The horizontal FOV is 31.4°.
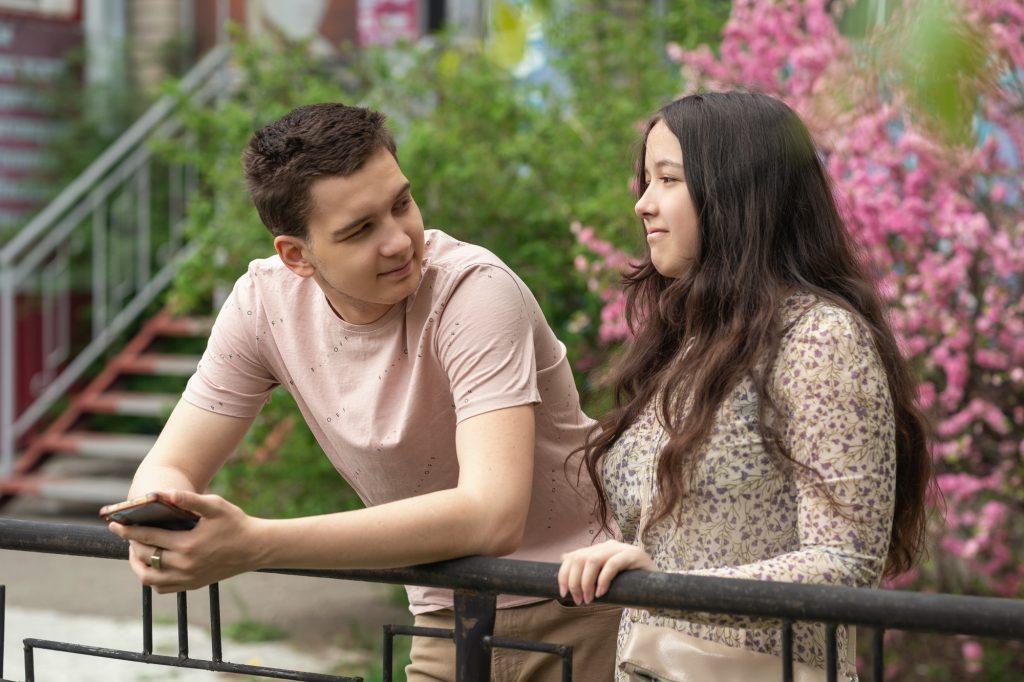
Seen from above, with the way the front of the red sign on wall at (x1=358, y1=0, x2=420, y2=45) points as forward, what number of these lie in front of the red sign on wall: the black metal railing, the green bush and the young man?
3

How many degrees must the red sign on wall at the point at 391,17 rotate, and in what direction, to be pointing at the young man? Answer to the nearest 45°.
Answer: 0° — it already faces them

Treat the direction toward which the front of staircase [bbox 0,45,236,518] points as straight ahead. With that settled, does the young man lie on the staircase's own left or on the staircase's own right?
on the staircase's own left

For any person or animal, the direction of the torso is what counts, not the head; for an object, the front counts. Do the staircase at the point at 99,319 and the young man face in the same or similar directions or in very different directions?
same or similar directions

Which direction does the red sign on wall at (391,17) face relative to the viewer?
toward the camera

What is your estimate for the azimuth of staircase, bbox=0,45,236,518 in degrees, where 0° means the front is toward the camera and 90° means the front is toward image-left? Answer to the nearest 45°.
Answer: approximately 45°

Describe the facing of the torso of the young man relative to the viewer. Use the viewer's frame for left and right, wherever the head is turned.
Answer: facing the viewer and to the left of the viewer

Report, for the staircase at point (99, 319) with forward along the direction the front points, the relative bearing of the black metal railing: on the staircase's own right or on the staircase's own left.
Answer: on the staircase's own left

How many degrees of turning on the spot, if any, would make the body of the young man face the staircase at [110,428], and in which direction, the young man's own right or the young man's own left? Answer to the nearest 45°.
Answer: approximately 135° to the young man's own right

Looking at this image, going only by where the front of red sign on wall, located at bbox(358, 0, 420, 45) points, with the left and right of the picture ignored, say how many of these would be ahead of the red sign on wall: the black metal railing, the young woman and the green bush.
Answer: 3

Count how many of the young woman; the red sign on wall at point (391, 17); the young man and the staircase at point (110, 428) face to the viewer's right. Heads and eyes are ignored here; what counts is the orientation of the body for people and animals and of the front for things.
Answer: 0

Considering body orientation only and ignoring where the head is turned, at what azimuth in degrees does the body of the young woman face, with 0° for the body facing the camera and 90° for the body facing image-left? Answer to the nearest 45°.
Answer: approximately 45°

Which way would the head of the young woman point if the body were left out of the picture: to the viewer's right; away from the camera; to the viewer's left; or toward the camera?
to the viewer's left

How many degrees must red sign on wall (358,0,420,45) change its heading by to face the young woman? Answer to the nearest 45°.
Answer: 0° — it already faces them

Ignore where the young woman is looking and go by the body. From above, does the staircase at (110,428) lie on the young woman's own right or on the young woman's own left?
on the young woman's own right
